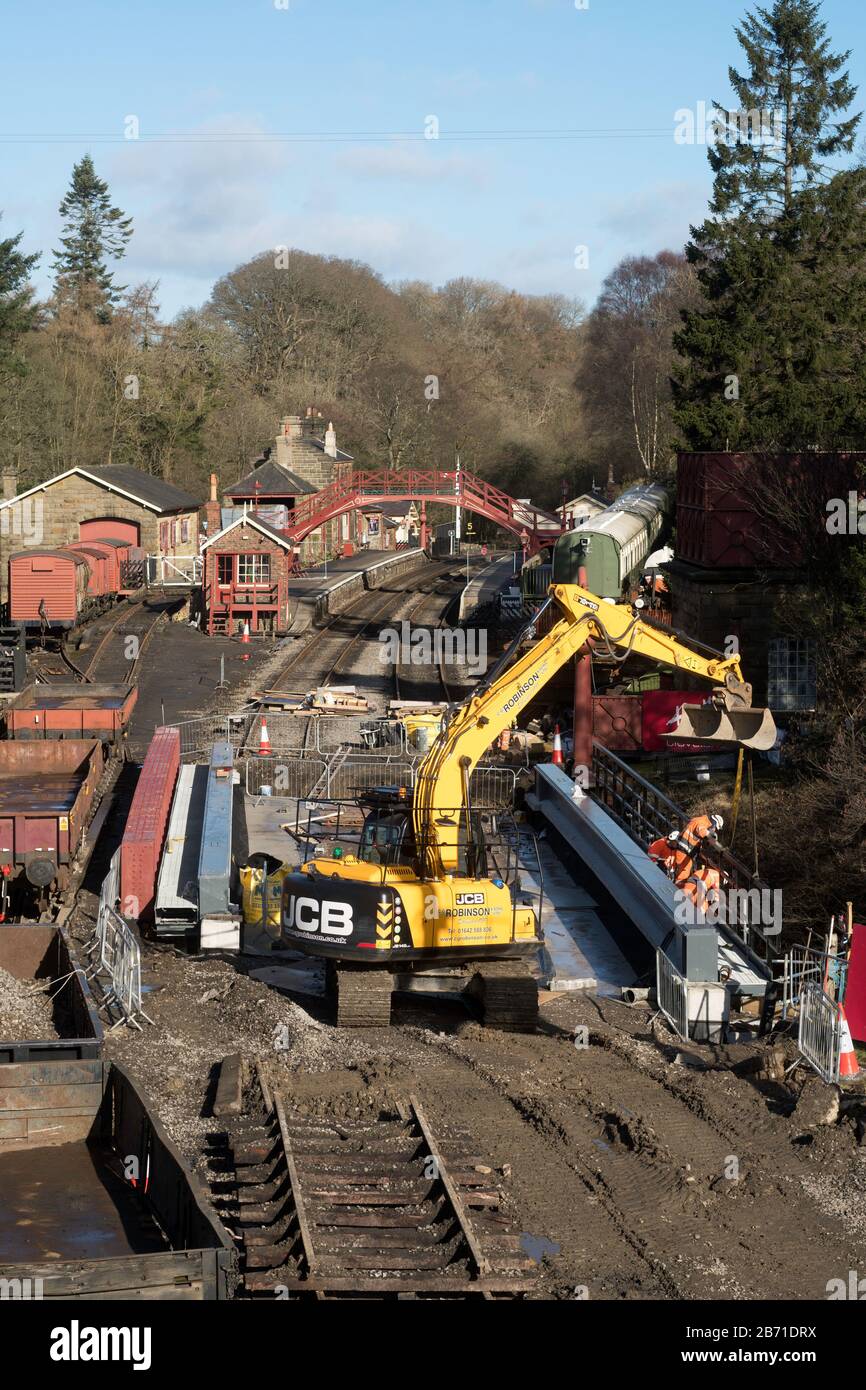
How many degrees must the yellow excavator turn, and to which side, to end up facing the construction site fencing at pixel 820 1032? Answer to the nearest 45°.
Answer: approximately 90° to its right

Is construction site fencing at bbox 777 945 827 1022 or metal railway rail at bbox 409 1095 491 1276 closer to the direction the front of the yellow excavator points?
the construction site fencing

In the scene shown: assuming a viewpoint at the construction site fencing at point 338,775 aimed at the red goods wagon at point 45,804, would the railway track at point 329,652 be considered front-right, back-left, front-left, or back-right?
back-right

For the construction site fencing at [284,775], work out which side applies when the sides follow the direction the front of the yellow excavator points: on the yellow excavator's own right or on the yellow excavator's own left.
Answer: on the yellow excavator's own left

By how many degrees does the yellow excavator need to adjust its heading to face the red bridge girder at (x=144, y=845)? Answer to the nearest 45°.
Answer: approximately 90° to its left

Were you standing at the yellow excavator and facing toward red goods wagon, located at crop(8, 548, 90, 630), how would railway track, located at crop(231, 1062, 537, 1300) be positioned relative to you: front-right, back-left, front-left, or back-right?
back-left

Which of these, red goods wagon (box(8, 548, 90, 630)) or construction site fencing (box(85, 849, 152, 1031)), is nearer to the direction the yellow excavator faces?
the red goods wagon

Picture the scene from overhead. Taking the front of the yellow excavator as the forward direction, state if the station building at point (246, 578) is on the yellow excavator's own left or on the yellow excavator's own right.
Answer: on the yellow excavator's own left

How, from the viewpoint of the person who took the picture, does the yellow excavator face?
facing away from the viewer and to the right of the viewer

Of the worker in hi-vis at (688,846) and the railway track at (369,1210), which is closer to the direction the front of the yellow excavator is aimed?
the worker in hi-vis

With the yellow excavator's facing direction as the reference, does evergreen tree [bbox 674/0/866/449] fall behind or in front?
in front

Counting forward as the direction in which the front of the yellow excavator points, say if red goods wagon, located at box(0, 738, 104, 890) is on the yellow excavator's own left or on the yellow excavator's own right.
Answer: on the yellow excavator's own left

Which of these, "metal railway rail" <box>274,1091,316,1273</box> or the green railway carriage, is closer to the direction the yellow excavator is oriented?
the green railway carriage
